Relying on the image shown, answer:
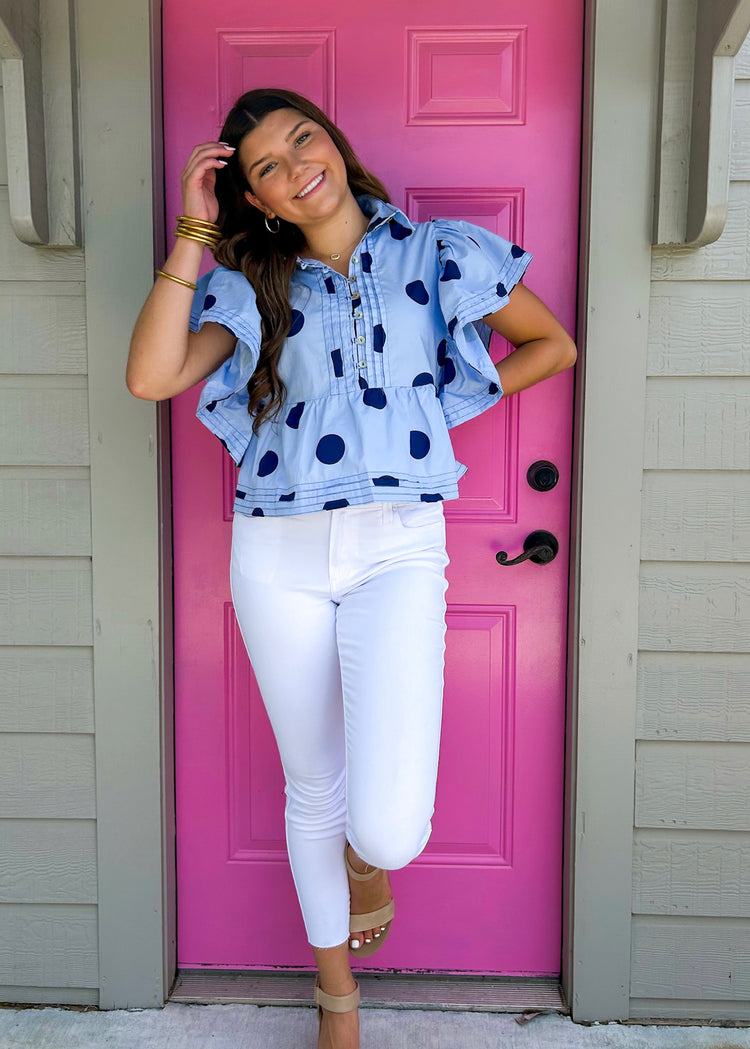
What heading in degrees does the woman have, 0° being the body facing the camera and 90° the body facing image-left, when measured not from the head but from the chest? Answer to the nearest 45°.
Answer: approximately 0°
